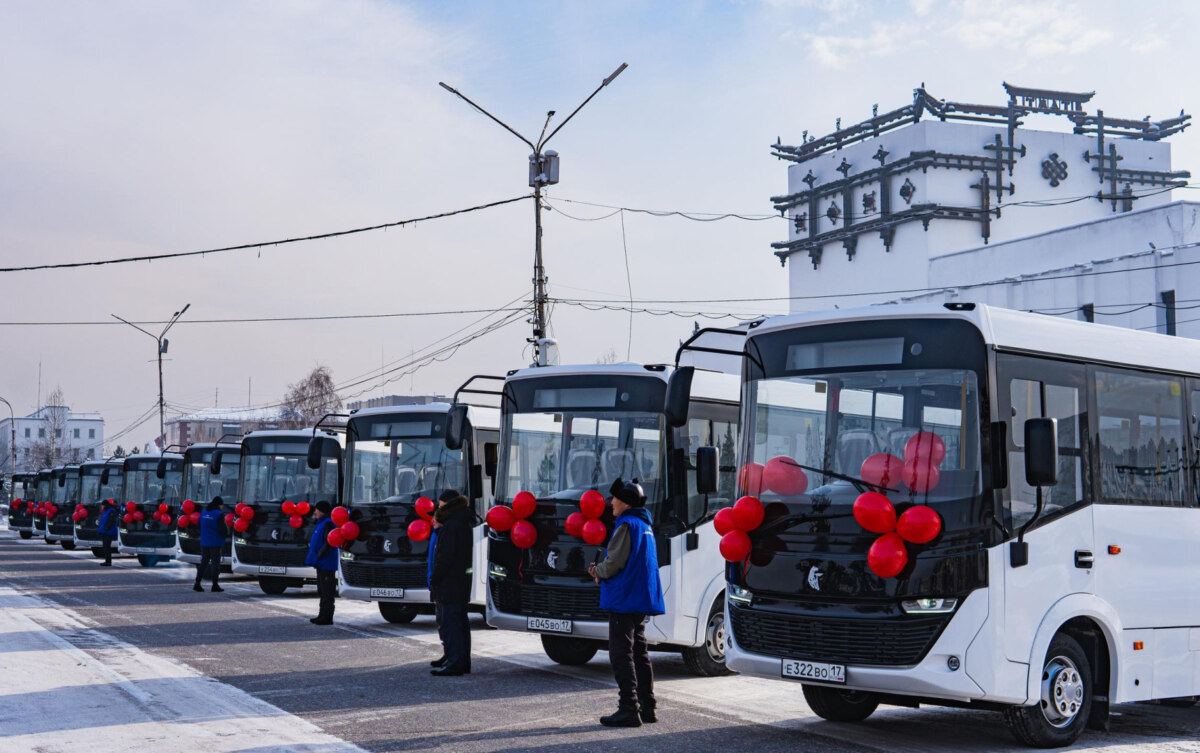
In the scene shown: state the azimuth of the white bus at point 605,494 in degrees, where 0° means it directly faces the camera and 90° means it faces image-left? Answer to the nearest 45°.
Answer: approximately 45°

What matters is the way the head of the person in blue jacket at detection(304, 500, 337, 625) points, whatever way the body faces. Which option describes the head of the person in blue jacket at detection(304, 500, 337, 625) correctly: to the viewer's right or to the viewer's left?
to the viewer's left

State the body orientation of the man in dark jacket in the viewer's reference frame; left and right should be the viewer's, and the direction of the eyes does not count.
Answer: facing to the left of the viewer

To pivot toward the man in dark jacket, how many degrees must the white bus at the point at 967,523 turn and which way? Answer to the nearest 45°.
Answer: approximately 90° to its right
